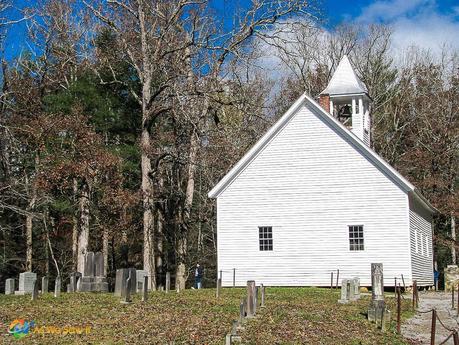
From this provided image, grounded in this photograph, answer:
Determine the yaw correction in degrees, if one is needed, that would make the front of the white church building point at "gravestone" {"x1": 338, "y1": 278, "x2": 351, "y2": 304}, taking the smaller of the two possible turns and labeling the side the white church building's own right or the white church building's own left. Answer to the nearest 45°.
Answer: approximately 180°

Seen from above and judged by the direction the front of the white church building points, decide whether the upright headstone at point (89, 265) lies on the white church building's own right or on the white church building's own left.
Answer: on the white church building's own left

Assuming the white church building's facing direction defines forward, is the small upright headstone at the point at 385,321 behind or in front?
behind

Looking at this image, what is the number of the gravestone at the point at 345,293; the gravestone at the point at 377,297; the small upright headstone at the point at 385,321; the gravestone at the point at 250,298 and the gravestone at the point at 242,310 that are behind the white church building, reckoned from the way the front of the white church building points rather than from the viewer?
5

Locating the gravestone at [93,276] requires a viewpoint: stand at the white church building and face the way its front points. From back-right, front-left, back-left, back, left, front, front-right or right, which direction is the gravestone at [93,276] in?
back-left

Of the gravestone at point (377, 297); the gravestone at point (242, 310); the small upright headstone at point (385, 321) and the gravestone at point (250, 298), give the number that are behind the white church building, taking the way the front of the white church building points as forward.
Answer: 4

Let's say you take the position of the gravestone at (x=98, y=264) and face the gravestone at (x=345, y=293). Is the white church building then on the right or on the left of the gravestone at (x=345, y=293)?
left

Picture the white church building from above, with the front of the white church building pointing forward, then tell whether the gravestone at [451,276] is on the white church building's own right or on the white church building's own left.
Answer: on the white church building's own right

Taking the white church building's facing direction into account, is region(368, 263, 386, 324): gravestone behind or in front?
behind

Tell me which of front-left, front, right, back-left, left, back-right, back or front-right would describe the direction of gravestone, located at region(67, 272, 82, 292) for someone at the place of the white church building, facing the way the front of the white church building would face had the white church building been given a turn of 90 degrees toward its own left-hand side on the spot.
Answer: front-left

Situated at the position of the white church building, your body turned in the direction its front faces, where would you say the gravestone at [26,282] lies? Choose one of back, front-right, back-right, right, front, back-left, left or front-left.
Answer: back-left

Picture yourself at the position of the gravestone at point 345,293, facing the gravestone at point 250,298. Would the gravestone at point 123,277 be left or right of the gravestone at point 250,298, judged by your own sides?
right

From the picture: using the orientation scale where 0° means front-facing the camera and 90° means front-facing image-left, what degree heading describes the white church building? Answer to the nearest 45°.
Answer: approximately 180°

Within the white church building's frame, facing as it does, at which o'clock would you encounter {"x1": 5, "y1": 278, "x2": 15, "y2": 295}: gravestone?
The gravestone is roughly at 8 o'clock from the white church building.
